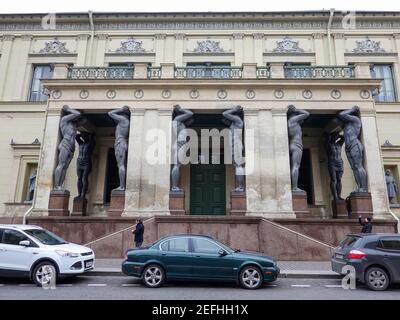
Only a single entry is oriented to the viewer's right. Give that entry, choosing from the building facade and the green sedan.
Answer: the green sedan

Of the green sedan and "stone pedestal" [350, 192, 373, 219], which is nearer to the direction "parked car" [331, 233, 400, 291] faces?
the stone pedestal

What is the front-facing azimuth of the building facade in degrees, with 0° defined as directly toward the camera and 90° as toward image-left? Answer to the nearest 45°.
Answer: approximately 0°

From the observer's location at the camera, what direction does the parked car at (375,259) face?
facing away from the viewer and to the right of the viewer

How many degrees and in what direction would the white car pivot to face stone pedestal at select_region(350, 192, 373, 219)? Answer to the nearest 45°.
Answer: approximately 45° to its left

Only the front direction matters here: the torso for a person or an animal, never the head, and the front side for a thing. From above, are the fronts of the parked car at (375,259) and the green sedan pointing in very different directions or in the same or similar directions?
same or similar directions

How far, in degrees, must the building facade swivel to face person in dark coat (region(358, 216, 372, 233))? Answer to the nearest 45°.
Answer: approximately 45° to its left

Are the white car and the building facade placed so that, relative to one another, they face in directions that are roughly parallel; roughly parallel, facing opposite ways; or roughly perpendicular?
roughly perpendicular

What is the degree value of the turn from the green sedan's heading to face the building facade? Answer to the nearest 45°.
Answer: approximately 90° to its left

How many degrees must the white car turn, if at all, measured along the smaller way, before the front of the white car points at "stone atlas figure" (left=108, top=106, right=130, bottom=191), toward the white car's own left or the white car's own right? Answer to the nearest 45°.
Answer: approximately 90° to the white car's own left

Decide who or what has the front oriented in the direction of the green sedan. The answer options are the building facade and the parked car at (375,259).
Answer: the building facade

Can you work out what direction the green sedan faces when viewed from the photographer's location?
facing to the right of the viewer

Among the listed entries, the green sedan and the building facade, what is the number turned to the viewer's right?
1

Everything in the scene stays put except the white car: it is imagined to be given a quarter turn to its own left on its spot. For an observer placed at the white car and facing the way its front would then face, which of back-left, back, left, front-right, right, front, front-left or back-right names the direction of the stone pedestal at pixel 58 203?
front-left

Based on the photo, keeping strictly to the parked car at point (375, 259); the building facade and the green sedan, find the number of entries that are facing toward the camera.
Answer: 1

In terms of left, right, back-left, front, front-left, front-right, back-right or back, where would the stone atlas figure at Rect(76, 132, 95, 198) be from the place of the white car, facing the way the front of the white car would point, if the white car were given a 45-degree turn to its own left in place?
left
